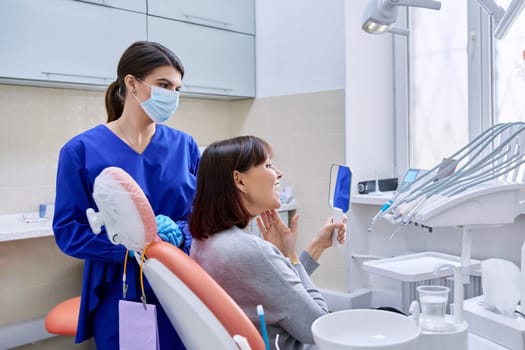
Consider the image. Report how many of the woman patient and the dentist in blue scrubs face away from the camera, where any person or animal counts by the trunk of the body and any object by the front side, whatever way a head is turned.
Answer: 0

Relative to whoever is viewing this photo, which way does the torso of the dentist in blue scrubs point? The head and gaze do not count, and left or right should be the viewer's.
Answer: facing the viewer and to the right of the viewer

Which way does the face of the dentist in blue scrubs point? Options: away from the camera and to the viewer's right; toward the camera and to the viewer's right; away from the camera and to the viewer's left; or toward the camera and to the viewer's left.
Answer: toward the camera and to the viewer's right

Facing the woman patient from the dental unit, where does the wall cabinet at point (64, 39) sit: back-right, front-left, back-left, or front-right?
front-right

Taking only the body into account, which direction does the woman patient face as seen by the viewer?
to the viewer's right

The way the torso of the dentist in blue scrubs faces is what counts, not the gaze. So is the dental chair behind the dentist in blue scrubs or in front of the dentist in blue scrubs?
in front

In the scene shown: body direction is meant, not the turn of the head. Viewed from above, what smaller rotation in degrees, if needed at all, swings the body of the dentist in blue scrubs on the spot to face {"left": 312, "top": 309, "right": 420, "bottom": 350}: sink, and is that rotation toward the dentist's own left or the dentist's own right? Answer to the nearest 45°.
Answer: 0° — they already face it

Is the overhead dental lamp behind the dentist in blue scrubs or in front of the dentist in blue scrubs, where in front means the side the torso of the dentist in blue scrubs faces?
in front

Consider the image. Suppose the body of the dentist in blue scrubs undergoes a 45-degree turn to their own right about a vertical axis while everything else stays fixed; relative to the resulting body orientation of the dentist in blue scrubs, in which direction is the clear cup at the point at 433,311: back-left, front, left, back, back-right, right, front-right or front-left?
front-left

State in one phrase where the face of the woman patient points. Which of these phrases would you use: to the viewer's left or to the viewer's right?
to the viewer's right
